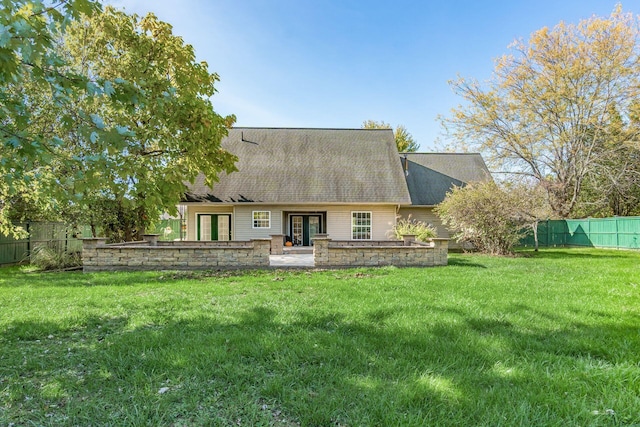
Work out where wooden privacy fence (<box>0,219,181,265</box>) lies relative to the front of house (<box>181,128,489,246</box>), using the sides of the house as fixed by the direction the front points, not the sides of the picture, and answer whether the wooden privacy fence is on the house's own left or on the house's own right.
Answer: on the house's own left

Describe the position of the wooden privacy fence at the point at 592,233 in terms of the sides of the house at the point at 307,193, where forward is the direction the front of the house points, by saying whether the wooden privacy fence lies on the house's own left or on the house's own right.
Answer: on the house's own right

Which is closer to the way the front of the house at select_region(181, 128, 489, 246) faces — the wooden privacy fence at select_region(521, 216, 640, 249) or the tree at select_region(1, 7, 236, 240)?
the wooden privacy fence

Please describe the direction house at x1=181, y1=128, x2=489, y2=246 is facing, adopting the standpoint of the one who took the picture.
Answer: facing away from the viewer

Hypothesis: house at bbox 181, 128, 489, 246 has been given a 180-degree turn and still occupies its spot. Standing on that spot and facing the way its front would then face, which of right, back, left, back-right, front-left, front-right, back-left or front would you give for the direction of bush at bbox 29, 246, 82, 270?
front-right
